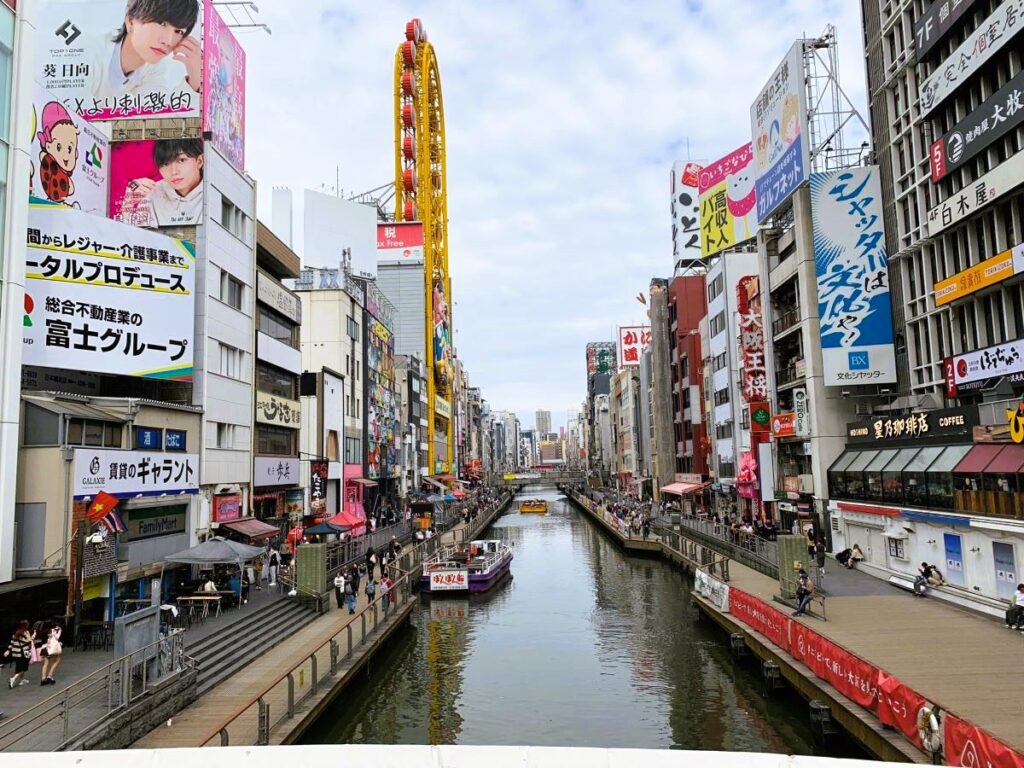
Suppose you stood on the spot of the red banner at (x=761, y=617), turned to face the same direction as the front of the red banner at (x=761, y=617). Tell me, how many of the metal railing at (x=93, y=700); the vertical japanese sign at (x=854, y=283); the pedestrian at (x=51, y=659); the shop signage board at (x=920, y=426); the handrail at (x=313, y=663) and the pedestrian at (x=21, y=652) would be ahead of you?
4

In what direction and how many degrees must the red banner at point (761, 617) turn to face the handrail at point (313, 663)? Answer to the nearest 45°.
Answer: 0° — it already faces it

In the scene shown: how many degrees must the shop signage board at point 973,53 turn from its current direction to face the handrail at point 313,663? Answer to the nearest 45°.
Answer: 0° — it already faces it

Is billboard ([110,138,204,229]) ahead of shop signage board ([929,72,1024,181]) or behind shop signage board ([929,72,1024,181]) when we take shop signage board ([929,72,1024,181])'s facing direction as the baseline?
ahead

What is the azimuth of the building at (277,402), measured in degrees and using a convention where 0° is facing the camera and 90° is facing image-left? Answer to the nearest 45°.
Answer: approximately 315°

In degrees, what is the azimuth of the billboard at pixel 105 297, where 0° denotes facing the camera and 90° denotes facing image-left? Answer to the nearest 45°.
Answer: approximately 315°

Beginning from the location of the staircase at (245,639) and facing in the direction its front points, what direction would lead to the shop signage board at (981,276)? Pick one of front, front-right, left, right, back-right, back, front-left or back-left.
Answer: front-left

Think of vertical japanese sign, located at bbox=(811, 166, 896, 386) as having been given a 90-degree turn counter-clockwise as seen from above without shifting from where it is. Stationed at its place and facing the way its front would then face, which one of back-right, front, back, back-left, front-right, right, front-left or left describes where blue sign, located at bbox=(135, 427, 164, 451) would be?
back-right

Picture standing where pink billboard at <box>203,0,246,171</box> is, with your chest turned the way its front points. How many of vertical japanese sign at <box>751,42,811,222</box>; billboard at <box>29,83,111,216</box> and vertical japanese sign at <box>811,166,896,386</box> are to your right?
1

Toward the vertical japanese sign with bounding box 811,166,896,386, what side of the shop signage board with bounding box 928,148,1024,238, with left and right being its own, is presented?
right
